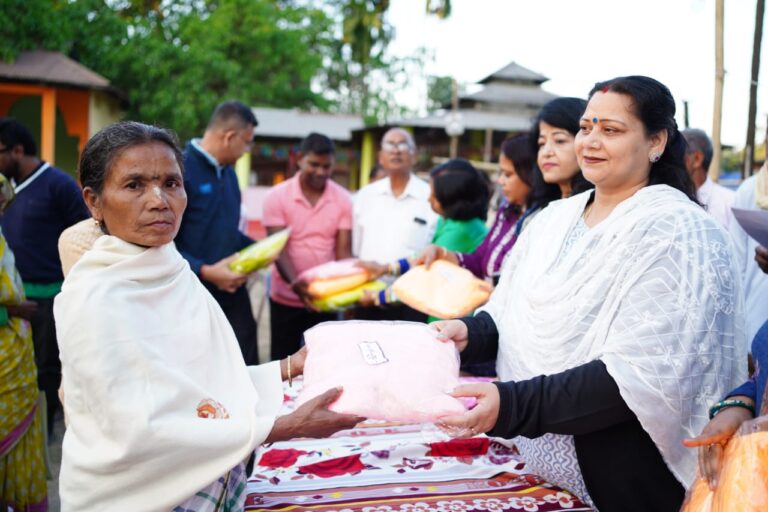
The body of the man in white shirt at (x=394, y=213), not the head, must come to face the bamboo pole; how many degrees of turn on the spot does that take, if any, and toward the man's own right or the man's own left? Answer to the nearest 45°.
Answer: approximately 90° to the man's own left

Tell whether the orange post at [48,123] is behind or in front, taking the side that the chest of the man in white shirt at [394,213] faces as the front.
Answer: behind

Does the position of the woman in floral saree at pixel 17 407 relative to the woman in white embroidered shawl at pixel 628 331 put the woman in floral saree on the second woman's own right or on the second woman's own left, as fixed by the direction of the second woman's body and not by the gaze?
on the second woman's own right
